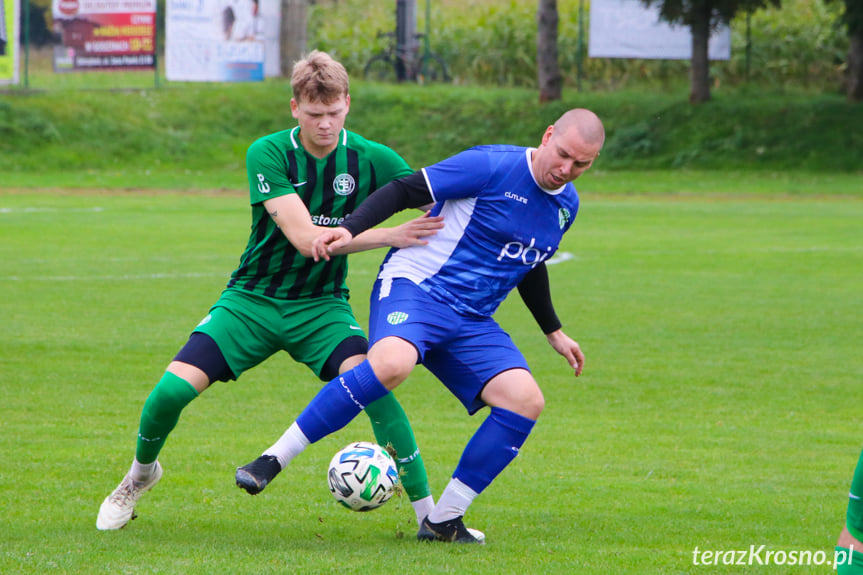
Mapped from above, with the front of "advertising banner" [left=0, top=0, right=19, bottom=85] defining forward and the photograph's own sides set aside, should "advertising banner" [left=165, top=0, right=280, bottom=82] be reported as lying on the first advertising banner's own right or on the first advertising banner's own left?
on the first advertising banner's own left

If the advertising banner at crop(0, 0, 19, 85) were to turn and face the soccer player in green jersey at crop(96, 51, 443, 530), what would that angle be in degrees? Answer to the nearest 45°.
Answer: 0° — it already faces them

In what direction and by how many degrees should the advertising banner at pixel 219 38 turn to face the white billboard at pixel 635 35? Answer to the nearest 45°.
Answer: approximately 90° to its left

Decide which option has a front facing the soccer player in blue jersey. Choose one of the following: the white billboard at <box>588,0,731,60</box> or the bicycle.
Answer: the white billboard

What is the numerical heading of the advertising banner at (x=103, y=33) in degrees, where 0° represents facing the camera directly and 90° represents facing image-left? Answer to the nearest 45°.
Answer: approximately 0°

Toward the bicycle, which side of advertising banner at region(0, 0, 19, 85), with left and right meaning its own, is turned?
left

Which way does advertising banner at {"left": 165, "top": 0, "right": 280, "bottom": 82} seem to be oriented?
toward the camera

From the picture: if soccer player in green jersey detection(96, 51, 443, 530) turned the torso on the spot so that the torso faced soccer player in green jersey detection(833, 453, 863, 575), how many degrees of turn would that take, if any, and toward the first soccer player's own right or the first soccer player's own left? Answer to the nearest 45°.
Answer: approximately 45° to the first soccer player's own left

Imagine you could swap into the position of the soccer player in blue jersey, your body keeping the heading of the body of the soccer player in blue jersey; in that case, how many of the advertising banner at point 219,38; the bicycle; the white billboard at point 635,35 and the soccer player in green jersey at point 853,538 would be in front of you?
1

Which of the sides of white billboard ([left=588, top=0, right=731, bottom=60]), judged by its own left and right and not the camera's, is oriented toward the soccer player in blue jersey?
front

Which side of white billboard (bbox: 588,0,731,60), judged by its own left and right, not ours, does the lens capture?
front

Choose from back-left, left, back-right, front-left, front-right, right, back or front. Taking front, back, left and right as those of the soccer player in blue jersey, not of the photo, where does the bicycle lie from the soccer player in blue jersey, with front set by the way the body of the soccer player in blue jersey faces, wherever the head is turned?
back-left
